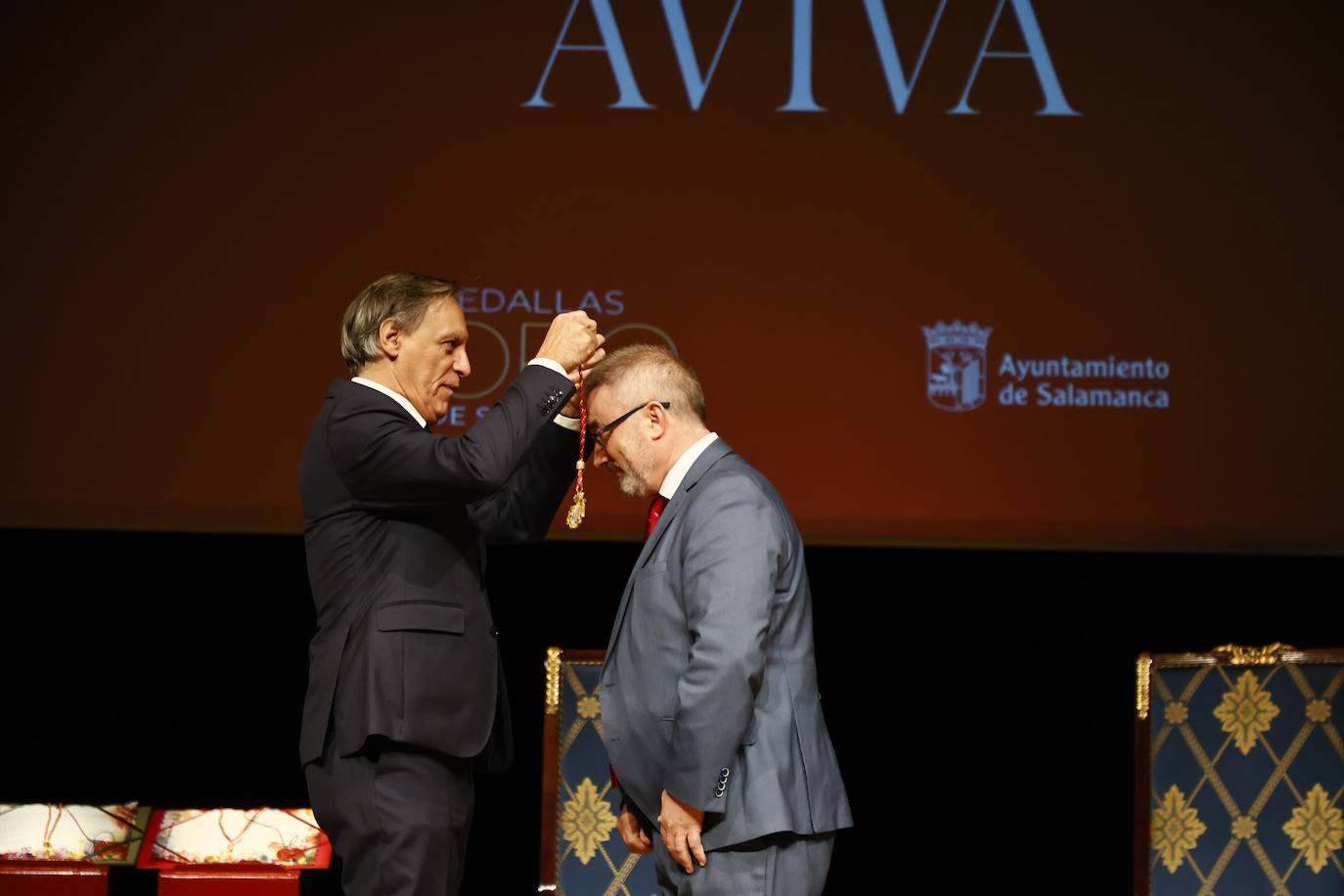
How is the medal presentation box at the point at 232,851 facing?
toward the camera

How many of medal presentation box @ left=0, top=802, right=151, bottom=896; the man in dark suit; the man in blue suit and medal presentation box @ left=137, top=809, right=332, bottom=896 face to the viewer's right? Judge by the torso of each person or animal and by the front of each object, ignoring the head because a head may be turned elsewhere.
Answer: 1

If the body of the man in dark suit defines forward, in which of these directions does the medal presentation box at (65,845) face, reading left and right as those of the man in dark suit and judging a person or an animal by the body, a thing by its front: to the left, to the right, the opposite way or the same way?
to the right

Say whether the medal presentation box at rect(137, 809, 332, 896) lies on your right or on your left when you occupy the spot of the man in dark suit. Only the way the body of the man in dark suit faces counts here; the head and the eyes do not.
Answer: on your left

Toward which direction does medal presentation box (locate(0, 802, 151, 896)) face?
toward the camera

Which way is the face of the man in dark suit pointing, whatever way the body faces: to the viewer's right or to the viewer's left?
to the viewer's right

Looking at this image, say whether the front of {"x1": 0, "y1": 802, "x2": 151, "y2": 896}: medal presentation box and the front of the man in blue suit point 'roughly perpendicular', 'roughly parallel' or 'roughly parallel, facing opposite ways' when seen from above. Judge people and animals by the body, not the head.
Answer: roughly perpendicular

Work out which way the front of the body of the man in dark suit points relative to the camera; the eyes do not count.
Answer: to the viewer's right

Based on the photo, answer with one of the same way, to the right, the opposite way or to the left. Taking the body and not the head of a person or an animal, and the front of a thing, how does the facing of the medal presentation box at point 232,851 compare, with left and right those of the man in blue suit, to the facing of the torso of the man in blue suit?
to the left

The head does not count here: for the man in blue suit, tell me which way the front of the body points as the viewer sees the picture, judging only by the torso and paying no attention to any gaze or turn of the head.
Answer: to the viewer's left
